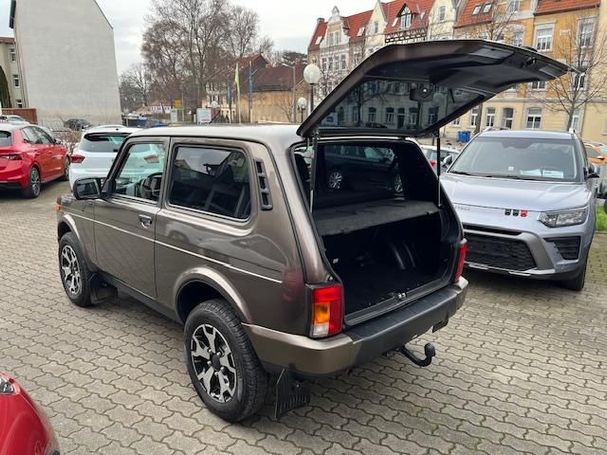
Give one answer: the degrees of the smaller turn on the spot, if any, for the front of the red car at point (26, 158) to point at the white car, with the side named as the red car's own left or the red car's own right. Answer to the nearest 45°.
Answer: approximately 90° to the red car's own right

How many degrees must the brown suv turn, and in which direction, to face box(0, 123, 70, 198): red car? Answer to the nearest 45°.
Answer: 0° — it already faces it

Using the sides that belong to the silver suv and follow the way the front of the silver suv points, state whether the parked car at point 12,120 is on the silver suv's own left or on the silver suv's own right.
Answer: on the silver suv's own right

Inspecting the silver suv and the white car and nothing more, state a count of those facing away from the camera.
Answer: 1

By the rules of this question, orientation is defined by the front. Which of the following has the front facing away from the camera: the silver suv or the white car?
the white car

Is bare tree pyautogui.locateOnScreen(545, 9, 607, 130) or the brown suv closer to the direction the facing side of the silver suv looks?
the brown suv

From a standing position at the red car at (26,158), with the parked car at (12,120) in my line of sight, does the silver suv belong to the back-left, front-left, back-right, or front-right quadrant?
back-right

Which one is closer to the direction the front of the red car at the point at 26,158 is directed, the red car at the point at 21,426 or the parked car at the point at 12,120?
the parked car

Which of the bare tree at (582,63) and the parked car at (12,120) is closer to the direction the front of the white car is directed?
the parked car

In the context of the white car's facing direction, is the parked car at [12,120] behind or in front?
in front

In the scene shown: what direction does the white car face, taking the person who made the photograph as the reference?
facing away from the viewer

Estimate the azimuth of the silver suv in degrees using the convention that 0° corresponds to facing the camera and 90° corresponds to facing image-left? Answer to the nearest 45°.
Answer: approximately 45°

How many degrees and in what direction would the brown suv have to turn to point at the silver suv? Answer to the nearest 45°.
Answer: approximately 90° to its right

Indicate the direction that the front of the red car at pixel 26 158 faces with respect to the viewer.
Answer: facing away from the viewer and to the right of the viewer

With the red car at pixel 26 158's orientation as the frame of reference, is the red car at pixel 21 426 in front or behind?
behind

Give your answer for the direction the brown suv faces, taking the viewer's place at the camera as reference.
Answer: facing away from the viewer and to the left of the viewer

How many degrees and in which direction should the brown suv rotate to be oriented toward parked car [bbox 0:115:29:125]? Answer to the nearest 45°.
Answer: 0° — it already faces it

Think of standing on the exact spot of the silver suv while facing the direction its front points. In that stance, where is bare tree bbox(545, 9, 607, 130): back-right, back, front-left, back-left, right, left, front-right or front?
back-right
